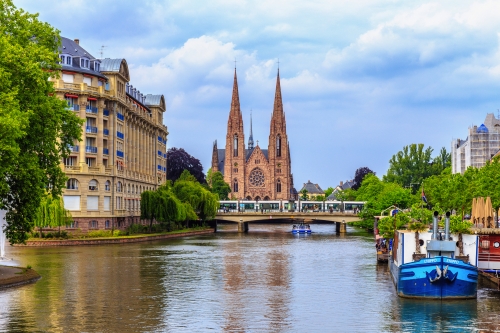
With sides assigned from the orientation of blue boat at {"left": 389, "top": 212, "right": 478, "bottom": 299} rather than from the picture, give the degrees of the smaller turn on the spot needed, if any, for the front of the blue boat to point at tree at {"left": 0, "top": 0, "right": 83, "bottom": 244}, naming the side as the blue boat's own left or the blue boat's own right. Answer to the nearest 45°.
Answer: approximately 90° to the blue boat's own right

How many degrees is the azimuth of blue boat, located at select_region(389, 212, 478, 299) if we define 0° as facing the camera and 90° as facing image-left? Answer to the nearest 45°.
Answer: approximately 0°
